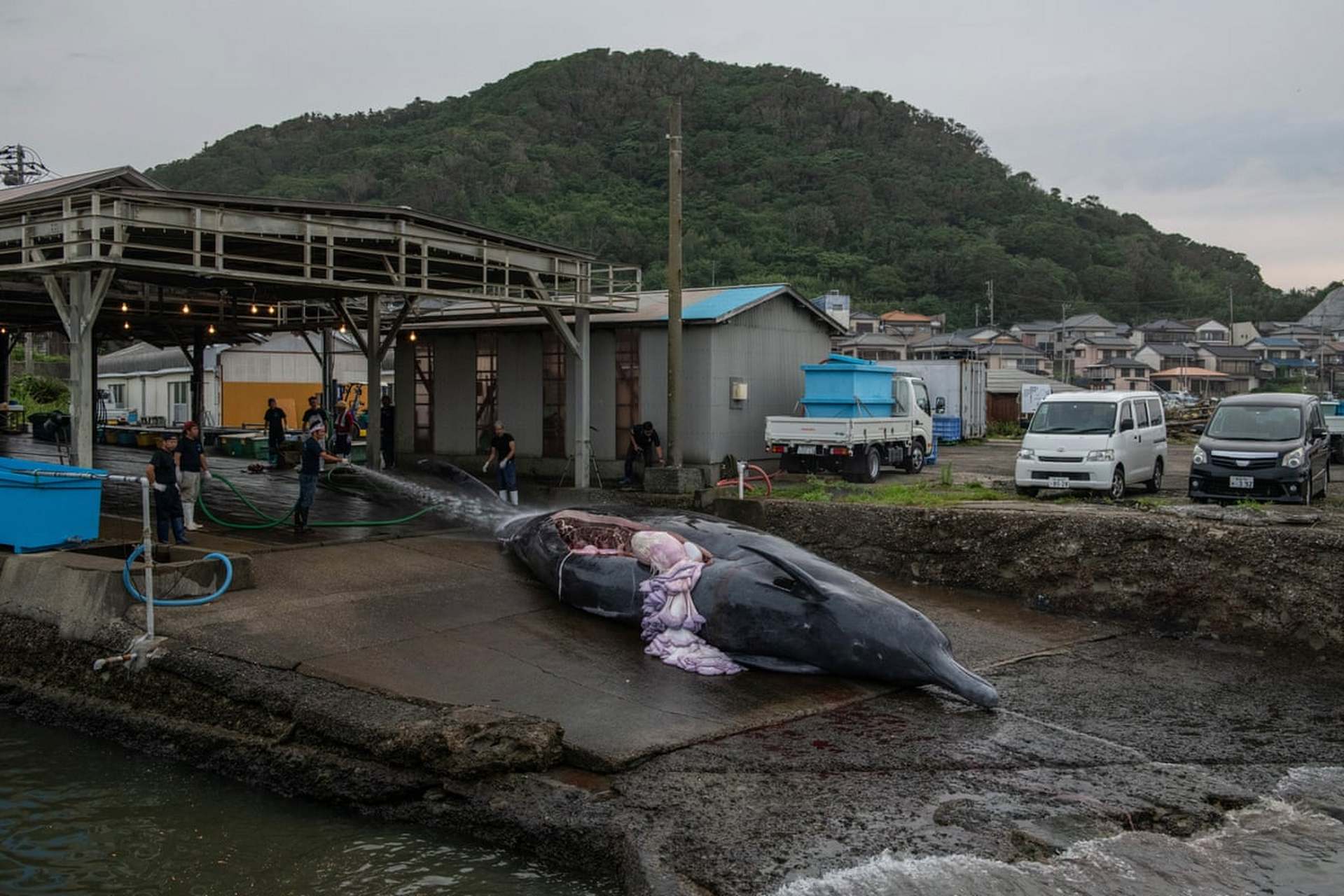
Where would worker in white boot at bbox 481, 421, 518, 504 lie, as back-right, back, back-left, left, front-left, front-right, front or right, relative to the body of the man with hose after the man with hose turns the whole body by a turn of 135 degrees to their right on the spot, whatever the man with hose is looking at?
back

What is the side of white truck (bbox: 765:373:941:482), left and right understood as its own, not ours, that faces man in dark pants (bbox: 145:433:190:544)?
back

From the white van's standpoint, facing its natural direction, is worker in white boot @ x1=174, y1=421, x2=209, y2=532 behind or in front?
in front

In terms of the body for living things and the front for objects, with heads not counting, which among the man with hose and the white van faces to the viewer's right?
the man with hose

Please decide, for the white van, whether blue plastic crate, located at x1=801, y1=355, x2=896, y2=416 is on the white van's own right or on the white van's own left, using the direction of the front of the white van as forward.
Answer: on the white van's own right

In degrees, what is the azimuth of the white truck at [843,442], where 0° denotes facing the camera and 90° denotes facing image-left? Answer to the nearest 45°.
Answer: approximately 225°

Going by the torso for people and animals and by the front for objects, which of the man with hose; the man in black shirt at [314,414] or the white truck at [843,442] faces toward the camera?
the man in black shirt

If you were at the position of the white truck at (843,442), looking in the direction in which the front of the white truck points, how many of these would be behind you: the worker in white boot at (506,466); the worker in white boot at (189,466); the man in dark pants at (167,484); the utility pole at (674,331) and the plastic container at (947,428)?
4

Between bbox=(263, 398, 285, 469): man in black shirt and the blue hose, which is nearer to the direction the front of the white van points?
the blue hose

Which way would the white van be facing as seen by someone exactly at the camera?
facing the viewer and to the left of the viewer

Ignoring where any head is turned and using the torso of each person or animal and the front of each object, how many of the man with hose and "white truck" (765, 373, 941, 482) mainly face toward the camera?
0

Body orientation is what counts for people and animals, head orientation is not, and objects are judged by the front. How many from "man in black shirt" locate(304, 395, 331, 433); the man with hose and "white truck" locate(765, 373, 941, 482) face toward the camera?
1

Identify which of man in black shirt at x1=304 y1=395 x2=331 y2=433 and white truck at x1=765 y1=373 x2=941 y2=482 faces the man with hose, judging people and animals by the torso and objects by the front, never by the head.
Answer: the man in black shirt

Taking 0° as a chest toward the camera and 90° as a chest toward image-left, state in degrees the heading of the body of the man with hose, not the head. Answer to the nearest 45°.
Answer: approximately 270°

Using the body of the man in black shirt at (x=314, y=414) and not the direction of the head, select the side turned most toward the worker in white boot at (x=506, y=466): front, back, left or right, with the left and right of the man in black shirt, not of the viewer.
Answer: front
